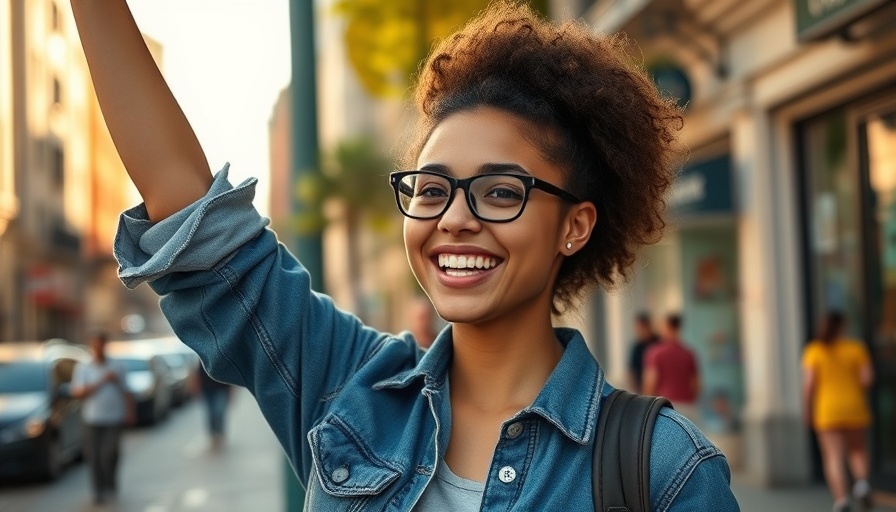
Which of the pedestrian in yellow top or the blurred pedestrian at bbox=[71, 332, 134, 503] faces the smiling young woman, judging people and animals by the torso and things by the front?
the blurred pedestrian

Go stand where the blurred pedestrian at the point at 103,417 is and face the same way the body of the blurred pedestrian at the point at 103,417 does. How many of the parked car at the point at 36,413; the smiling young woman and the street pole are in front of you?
2

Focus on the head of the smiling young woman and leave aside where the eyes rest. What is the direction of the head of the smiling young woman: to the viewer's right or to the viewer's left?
to the viewer's left

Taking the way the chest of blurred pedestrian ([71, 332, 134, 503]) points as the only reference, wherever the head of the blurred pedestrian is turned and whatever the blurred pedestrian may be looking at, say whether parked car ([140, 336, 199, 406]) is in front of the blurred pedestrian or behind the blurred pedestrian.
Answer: behind

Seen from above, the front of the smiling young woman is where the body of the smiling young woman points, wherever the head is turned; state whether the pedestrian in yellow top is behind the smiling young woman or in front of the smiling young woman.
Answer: behind

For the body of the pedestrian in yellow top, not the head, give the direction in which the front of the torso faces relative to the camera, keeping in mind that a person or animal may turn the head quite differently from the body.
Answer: away from the camera

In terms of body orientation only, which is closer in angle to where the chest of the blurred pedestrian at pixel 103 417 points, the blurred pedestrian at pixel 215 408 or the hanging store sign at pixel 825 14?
the hanging store sign

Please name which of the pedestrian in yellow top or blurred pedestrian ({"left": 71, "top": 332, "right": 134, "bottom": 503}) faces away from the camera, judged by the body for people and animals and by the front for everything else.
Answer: the pedestrian in yellow top
